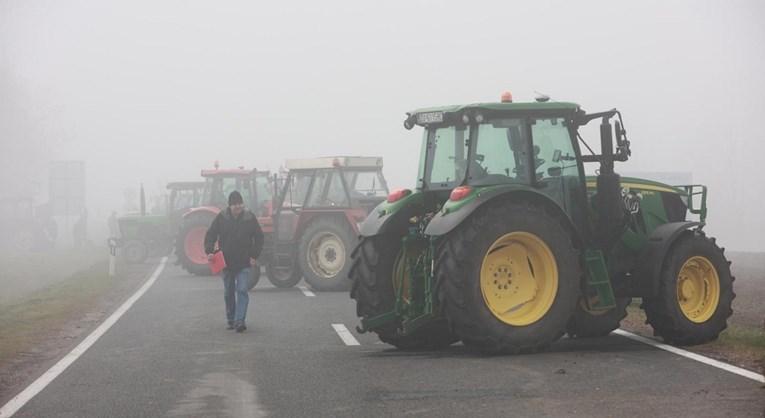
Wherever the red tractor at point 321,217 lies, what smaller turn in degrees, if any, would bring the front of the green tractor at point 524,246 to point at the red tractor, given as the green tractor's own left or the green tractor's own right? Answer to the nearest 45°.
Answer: approximately 90° to the green tractor's own left

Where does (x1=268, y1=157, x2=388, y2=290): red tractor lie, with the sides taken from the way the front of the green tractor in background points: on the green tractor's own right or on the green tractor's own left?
on the green tractor's own left

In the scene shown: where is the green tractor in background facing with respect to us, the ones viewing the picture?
facing to the left of the viewer

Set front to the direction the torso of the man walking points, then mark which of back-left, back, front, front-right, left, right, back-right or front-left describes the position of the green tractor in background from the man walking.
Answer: back

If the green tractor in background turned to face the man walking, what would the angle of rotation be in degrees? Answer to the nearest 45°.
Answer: approximately 90° to its left

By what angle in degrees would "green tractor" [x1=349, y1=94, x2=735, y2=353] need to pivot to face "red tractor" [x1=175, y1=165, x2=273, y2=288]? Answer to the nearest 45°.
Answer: approximately 90° to its left

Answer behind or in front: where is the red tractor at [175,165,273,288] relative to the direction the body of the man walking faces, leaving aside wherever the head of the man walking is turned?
behind

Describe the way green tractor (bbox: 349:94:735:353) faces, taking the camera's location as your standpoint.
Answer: facing away from the viewer and to the right of the viewer
